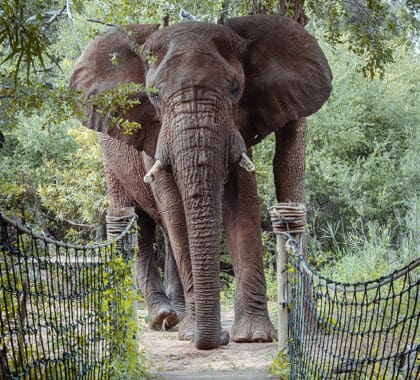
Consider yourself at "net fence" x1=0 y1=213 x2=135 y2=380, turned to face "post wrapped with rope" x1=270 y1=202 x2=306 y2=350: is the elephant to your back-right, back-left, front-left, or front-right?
front-left

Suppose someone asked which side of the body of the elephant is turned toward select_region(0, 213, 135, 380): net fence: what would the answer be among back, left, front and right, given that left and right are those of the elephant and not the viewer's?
front

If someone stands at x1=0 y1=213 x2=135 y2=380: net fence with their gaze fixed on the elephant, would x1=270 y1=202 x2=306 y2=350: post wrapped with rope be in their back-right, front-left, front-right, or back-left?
front-right

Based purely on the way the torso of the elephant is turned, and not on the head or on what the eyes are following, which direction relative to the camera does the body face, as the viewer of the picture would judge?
toward the camera
